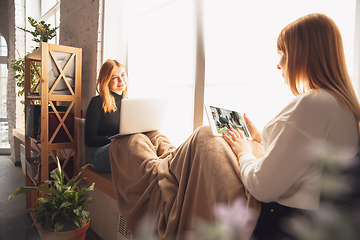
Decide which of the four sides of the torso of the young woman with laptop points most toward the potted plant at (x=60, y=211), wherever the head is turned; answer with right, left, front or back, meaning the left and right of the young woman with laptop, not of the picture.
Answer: right

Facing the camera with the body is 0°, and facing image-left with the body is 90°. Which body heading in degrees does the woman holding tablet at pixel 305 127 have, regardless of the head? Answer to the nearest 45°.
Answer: approximately 135°

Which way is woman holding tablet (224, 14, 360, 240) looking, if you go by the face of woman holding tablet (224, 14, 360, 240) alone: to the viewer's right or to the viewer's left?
to the viewer's left

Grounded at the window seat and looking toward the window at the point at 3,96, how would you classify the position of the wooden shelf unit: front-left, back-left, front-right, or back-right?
front-left

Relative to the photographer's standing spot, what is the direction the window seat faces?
facing the viewer and to the right of the viewer

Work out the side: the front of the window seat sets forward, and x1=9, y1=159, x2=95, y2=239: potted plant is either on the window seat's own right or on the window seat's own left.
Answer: on the window seat's own right

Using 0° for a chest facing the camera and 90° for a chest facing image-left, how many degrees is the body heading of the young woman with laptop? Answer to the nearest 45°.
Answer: approximately 315°

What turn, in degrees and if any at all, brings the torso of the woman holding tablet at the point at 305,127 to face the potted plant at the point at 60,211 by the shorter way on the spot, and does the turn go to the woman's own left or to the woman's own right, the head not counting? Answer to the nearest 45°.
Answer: approximately 45° to the woman's own left

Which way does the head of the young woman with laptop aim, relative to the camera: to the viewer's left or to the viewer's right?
to the viewer's right

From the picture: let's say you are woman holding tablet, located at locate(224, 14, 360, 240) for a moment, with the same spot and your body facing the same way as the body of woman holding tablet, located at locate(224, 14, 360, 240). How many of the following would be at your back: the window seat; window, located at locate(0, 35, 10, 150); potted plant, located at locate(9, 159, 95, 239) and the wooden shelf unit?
0
